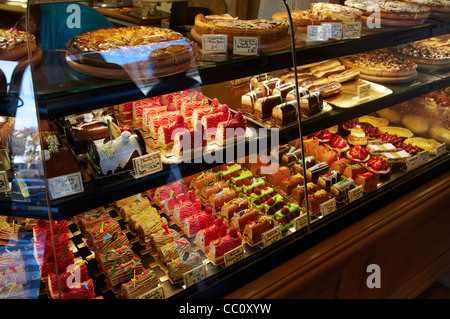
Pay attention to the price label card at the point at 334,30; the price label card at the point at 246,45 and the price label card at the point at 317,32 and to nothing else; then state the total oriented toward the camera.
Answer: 3

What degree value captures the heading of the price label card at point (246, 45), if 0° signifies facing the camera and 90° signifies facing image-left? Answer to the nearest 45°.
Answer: approximately 0°

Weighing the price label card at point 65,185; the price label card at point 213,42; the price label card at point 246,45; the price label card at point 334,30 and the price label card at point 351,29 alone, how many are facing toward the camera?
5

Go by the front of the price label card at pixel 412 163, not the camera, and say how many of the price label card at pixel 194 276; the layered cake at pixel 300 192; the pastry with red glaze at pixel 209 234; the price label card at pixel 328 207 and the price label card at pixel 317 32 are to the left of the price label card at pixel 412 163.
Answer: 0

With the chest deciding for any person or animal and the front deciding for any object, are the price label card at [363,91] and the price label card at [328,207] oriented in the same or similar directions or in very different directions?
same or similar directions

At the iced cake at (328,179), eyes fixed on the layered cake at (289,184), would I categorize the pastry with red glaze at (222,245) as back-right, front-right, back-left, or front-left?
front-left

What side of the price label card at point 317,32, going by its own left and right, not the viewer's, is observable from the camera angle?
front

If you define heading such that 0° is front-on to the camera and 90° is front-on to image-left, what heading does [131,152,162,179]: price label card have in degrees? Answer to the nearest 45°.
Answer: approximately 315°
